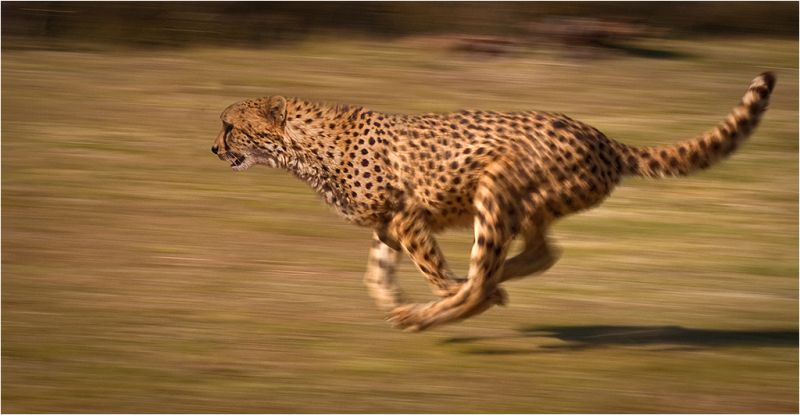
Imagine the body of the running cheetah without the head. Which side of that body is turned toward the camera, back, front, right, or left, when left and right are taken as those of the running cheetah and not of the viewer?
left
